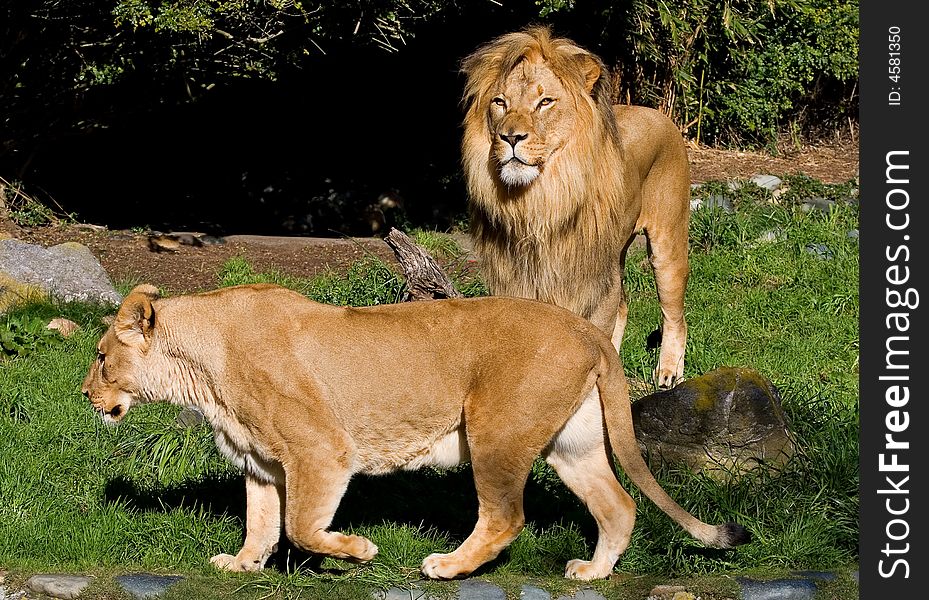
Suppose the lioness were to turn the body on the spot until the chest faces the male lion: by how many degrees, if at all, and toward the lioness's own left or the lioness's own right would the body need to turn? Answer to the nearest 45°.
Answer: approximately 135° to the lioness's own right

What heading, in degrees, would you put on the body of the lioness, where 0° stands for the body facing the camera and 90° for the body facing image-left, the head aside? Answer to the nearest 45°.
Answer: approximately 90°

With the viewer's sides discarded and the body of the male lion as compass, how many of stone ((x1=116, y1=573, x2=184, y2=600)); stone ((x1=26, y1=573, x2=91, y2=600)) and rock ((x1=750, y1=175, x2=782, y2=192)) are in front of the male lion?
2

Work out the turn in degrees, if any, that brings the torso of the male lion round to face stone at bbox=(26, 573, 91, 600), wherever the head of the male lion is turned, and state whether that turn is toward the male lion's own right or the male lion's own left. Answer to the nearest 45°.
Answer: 0° — it already faces it

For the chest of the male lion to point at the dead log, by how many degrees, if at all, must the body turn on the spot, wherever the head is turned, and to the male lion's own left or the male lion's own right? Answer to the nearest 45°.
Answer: approximately 90° to the male lion's own right

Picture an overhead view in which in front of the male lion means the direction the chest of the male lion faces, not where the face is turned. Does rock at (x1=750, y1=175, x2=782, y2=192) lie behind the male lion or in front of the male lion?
behind

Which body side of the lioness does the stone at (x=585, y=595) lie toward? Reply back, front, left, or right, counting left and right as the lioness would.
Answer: back

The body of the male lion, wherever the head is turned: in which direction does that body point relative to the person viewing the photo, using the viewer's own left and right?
facing the viewer and to the left of the viewer

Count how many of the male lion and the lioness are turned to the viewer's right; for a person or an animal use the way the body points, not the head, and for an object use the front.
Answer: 0
